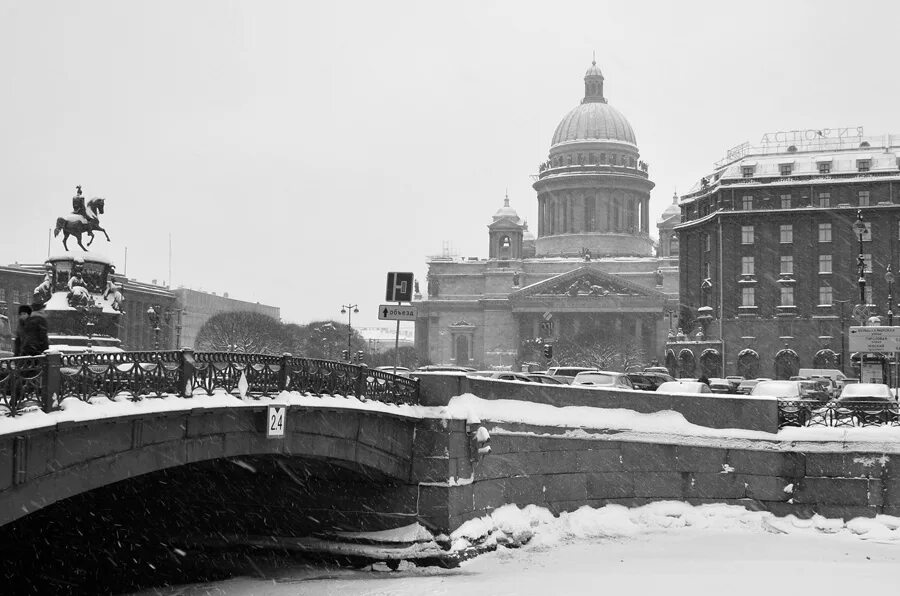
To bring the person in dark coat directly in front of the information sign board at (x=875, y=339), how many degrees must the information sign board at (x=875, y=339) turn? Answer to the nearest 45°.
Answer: approximately 45° to its right
